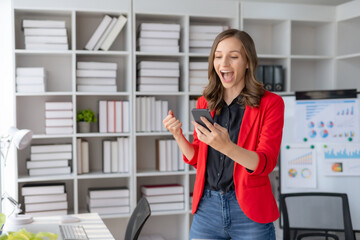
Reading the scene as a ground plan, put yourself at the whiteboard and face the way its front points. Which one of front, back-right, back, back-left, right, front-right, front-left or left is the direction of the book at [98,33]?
right

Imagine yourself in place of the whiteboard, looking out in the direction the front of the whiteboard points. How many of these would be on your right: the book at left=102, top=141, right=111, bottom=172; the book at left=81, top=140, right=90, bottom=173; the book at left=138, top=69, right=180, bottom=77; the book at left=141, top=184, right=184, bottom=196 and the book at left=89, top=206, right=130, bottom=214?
5

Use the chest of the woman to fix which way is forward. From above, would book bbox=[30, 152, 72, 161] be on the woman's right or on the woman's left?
on the woman's right

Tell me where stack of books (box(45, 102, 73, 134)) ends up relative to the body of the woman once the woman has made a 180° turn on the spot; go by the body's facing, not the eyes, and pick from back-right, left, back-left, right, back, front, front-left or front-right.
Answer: left

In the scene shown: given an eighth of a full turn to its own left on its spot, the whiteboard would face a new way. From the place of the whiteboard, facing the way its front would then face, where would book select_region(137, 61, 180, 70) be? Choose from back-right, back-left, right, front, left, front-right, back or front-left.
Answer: back-right

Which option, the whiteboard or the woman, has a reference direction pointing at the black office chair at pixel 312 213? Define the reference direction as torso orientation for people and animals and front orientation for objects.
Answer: the whiteboard

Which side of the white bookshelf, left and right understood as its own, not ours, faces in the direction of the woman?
front

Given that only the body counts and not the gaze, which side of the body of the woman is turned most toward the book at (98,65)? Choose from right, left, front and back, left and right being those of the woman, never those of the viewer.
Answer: right

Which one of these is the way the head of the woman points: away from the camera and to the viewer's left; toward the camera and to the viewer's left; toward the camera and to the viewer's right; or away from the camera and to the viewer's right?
toward the camera and to the viewer's left

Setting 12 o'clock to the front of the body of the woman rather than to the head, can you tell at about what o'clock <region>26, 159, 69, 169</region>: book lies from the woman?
The book is roughly at 3 o'clock from the woman.

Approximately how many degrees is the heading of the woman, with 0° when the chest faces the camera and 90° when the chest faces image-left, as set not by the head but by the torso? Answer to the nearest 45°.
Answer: approximately 45°

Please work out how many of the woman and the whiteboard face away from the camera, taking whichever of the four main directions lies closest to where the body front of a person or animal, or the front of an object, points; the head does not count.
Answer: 0
